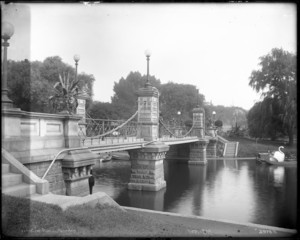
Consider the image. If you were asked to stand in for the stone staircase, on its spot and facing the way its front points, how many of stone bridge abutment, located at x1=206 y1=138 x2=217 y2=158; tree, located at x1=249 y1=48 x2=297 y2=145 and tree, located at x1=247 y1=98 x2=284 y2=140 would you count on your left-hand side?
3

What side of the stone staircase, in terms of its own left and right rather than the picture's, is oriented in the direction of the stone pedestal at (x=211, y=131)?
left

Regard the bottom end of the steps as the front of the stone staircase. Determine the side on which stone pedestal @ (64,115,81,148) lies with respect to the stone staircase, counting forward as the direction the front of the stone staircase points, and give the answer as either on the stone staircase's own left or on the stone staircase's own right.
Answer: on the stone staircase's own left

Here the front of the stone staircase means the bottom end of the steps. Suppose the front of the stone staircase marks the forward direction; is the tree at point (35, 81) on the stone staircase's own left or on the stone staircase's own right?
on the stone staircase's own left

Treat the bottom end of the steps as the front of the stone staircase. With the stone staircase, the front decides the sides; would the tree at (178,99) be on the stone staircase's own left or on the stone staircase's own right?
on the stone staircase's own left

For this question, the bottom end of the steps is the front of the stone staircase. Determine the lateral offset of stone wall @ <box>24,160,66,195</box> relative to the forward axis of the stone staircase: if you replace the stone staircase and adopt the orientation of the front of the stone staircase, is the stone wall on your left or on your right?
on your left

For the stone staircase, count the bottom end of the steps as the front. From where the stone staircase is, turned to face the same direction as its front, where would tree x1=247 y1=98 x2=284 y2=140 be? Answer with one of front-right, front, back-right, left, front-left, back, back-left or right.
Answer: left

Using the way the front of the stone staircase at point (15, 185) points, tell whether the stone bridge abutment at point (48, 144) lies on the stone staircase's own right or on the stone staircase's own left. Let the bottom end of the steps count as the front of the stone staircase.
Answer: on the stone staircase's own left

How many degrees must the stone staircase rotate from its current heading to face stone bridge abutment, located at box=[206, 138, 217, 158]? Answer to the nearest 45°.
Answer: approximately 90° to its left

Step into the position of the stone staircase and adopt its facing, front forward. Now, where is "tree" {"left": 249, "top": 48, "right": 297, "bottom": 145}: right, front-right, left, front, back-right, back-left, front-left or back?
left

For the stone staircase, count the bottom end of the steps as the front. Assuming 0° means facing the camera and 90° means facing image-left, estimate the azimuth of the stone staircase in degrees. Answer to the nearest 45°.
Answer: approximately 315°
